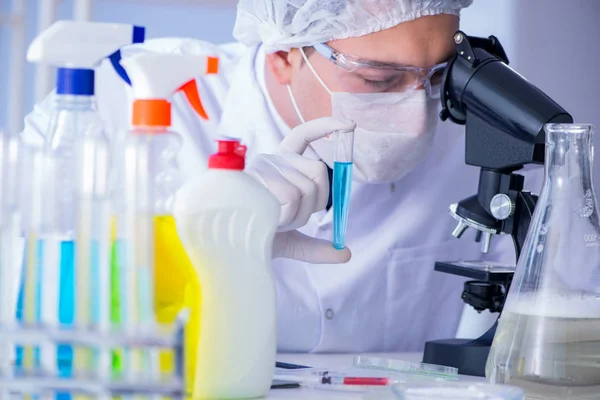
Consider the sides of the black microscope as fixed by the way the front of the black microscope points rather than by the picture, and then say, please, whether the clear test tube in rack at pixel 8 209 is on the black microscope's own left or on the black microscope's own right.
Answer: on the black microscope's own left

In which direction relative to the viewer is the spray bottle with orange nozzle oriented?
to the viewer's right

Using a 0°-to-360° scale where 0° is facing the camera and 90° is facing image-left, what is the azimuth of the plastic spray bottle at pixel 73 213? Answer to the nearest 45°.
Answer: approximately 270°

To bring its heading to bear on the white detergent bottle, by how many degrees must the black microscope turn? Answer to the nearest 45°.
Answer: approximately 45° to its left

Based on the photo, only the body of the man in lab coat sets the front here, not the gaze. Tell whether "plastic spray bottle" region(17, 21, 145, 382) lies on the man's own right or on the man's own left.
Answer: on the man's own right

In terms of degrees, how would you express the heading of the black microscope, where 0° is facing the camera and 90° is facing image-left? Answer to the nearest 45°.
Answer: approximately 90°

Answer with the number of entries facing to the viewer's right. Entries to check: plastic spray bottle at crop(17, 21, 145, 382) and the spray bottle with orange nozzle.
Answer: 2

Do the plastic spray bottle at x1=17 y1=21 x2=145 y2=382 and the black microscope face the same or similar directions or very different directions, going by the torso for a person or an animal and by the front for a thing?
very different directions
